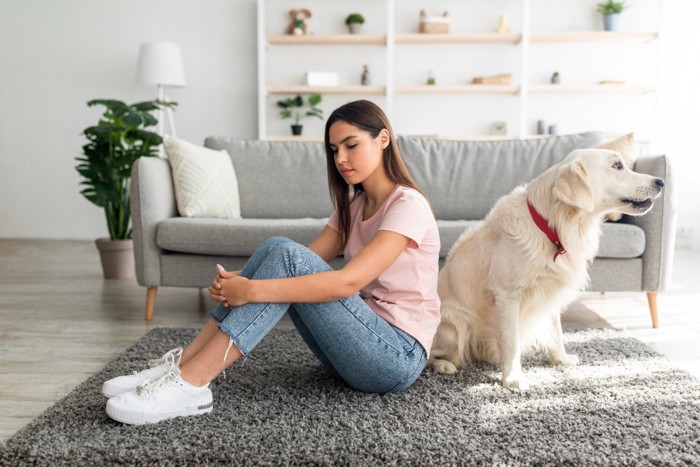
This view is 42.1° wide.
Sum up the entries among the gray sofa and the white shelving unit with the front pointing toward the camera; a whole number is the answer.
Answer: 2

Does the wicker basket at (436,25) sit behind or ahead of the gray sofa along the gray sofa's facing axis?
behind

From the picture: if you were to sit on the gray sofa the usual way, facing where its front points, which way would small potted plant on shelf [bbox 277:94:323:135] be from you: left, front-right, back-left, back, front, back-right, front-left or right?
back

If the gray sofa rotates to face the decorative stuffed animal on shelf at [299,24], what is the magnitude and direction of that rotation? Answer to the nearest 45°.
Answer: approximately 180°

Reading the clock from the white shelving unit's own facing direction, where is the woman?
The woman is roughly at 12 o'clock from the white shelving unit.

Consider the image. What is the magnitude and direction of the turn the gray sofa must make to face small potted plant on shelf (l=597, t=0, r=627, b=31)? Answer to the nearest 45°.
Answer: approximately 135° to its left

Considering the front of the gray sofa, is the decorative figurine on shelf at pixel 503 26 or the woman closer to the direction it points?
the woman

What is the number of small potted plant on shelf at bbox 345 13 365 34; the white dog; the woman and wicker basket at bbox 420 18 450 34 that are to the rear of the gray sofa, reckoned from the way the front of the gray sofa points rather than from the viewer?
2

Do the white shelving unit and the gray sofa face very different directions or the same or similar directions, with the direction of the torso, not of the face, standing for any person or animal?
same or similar directions

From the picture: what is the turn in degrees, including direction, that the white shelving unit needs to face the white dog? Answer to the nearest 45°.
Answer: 0° — it already faces it

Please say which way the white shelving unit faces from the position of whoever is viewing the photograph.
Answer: facing the viewer

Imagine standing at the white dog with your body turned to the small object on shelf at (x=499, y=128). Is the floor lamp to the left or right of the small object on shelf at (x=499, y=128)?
left

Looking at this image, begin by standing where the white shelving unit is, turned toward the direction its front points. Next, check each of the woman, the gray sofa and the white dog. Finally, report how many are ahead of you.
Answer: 3

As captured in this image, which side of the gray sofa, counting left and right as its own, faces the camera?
front

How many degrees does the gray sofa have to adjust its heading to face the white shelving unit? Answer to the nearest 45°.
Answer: approximately 180°
